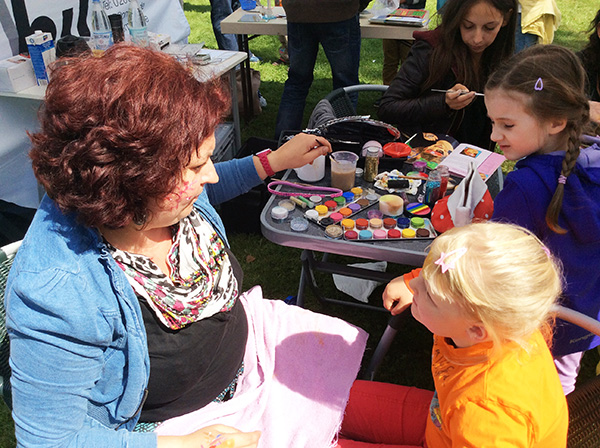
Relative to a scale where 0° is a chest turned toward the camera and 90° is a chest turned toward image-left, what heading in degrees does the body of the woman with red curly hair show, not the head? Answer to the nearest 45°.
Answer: approximately 315°

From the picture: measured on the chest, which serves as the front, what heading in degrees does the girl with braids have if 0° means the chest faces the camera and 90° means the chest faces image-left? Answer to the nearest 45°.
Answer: approximately 90°

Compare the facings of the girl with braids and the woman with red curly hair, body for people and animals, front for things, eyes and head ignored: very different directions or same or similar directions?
very different directions

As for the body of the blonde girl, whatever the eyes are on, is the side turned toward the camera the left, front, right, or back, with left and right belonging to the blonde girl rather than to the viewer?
left

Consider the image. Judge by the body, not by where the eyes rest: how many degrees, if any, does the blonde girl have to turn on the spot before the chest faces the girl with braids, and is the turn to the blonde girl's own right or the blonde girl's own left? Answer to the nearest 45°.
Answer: approximately 90° to the blonde girl's own right

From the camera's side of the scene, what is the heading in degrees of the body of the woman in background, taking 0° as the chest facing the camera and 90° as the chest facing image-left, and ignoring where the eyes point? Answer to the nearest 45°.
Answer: approximately 315°

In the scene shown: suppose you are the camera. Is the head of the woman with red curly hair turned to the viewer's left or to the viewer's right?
to the viewer's right

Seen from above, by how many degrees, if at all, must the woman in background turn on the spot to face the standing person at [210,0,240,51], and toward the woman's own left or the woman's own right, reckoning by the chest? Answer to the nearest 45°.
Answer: approximately 180°

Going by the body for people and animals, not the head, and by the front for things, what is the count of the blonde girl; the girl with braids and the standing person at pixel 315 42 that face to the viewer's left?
2

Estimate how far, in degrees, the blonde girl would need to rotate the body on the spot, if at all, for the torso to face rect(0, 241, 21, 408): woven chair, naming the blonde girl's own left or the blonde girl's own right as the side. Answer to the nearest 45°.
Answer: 0° — they already face it
